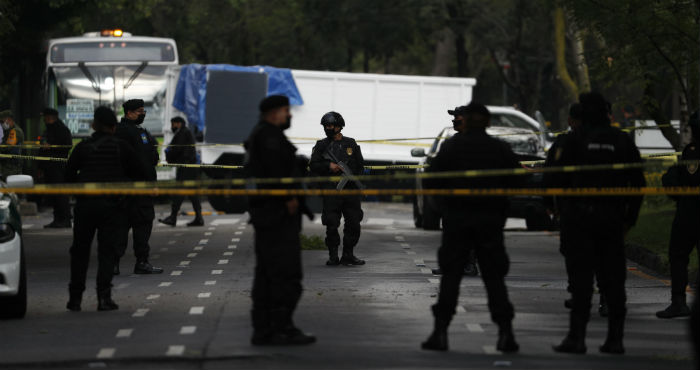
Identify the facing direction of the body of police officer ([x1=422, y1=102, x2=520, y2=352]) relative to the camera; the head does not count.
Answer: away from the camera

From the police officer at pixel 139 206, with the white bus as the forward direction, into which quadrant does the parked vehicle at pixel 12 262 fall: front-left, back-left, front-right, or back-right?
back-left

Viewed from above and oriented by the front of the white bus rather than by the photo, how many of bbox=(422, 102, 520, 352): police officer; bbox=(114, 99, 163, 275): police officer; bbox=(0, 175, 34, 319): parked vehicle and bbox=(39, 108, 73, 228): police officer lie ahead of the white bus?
4

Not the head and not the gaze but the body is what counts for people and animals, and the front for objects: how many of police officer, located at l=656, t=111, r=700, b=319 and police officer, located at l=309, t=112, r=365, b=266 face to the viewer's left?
1

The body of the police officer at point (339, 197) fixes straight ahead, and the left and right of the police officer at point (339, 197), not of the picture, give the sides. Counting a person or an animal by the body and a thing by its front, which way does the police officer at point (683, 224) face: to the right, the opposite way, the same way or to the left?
to the right

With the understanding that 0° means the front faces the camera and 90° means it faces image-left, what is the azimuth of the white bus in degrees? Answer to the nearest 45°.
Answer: approximately 0°

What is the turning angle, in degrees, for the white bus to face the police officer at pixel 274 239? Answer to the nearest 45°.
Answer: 0° — it already faces them

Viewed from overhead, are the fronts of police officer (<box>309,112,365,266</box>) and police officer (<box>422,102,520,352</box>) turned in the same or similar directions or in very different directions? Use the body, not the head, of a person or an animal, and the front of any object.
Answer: very different directions

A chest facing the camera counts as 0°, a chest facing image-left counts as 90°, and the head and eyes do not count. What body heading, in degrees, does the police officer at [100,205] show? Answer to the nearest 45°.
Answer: approximately 180°
